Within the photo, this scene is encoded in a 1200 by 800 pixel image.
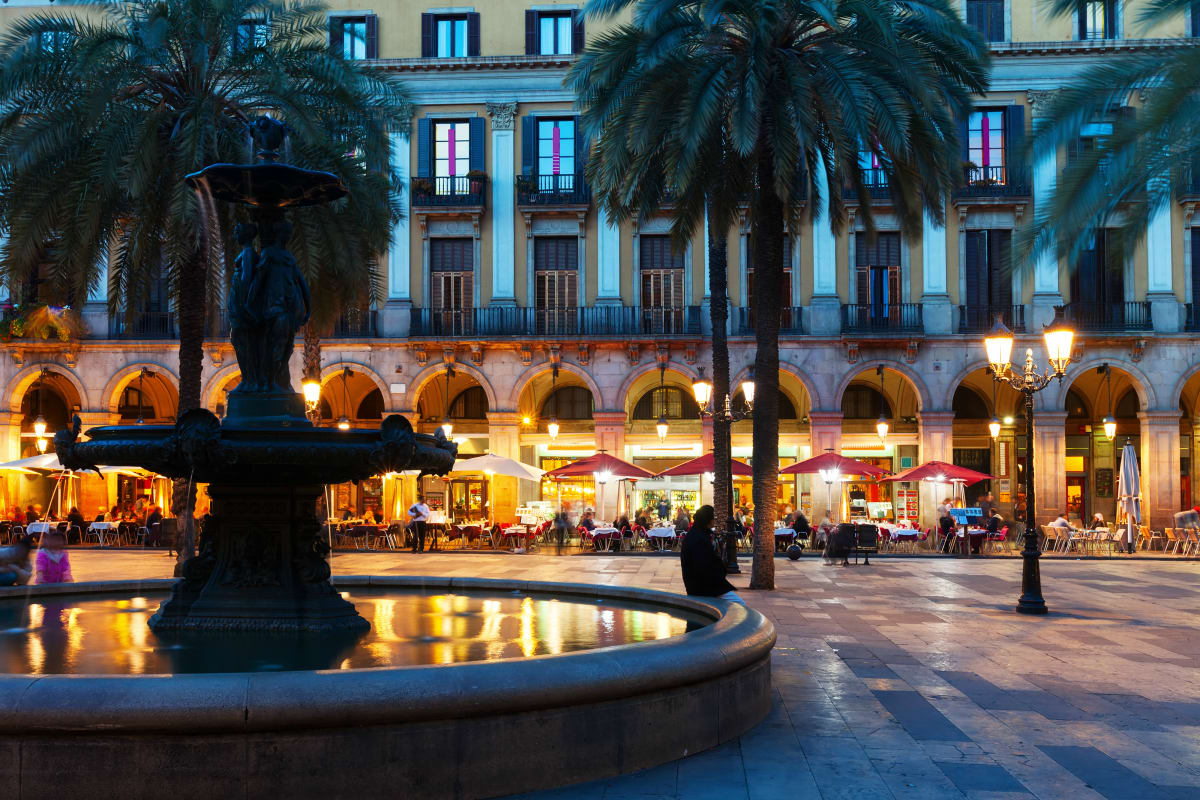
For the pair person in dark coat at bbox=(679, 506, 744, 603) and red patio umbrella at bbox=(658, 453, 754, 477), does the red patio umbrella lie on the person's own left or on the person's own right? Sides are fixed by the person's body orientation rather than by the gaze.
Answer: on the person's own left

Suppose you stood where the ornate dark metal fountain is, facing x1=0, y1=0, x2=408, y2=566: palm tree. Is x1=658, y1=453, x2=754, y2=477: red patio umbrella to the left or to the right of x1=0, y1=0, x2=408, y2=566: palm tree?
right

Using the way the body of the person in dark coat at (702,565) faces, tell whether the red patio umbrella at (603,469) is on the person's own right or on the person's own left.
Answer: on the person's own left

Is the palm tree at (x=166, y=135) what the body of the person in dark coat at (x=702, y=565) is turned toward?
no

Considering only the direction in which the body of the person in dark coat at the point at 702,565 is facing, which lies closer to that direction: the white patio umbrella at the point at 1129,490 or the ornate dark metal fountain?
the white patio umbrella

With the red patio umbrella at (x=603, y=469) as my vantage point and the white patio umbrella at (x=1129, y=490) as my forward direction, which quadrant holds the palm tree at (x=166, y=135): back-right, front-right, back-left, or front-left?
back-right

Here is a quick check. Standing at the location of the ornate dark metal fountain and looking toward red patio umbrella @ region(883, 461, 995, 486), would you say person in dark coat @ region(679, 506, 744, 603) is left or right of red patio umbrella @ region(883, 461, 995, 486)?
right

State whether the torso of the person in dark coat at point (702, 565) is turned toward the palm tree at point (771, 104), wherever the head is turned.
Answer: no
